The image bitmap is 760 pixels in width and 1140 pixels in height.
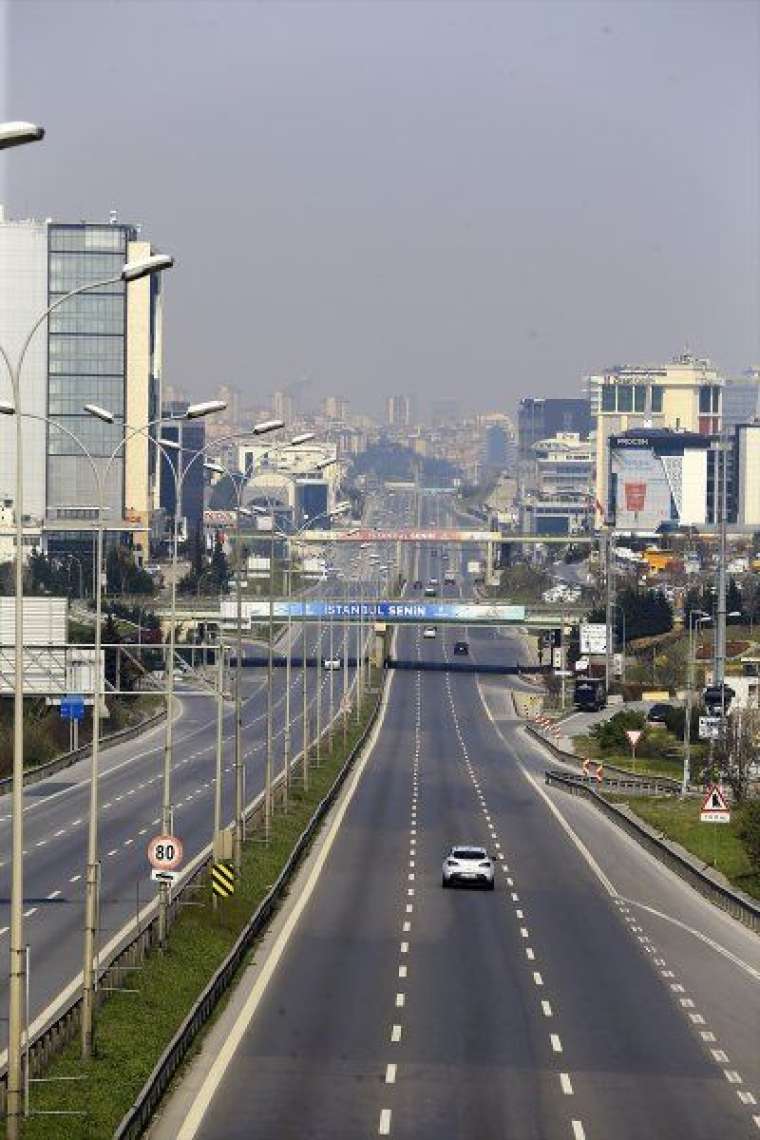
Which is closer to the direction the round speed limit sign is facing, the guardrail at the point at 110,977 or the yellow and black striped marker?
the guardrail

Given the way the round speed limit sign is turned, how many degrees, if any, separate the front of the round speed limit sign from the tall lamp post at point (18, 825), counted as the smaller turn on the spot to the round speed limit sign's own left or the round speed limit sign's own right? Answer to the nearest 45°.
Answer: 0° — it already faces it

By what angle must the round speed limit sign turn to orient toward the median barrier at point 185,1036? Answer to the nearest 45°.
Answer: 0° — it already faces it

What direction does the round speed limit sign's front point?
toward the camera

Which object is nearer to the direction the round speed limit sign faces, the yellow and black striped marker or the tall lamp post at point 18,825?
the tall lamp post
